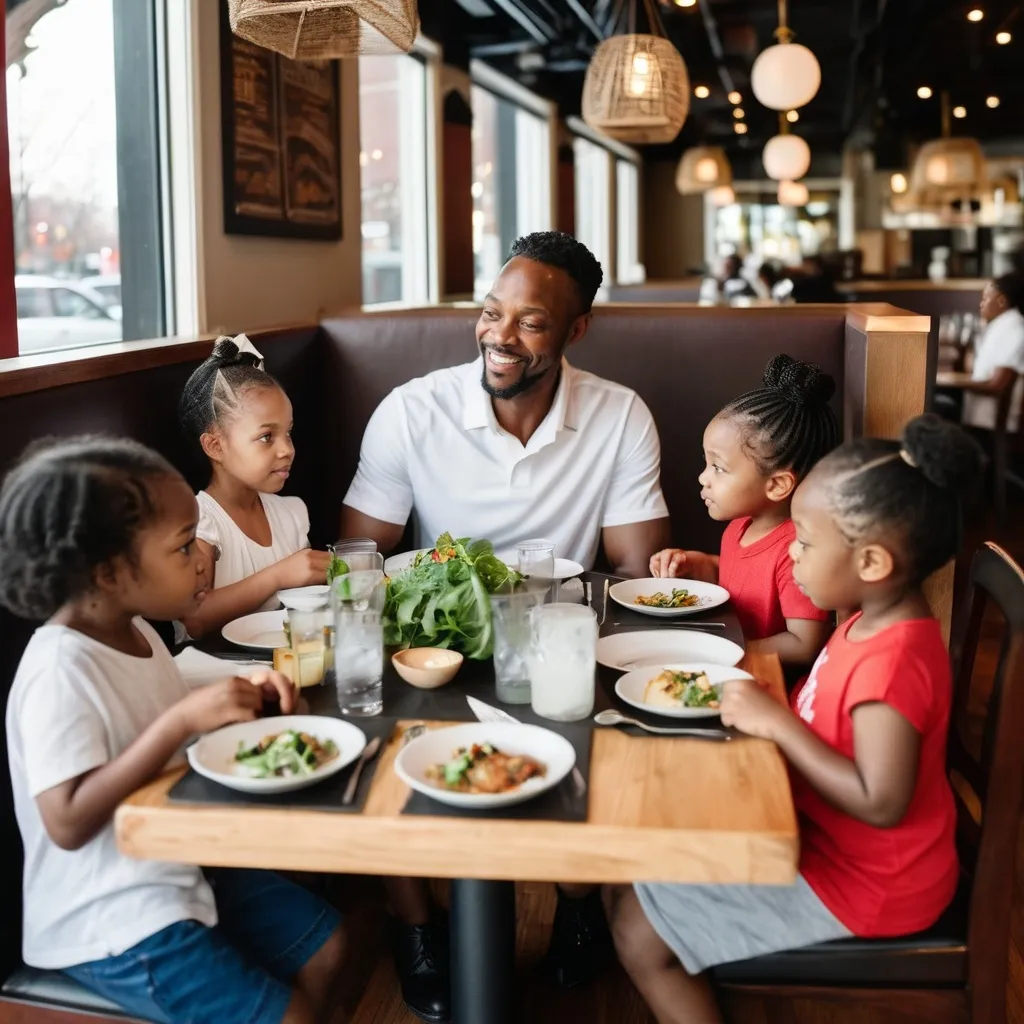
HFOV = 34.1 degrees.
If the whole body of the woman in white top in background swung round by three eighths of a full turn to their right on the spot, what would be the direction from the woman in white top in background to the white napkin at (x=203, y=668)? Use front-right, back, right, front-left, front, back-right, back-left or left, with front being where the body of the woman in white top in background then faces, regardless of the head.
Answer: back-right

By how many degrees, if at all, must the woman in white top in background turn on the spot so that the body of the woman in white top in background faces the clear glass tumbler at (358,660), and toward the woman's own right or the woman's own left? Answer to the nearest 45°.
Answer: approximately 90° to the woman's own left

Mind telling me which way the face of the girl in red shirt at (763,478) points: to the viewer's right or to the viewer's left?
to the viewer's left

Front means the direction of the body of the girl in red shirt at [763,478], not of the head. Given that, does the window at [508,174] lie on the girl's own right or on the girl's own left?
on the girl's own right

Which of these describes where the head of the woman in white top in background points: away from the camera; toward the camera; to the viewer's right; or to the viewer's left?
to the viewer's left

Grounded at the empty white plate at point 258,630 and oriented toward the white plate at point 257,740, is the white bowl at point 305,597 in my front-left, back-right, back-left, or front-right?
back-left

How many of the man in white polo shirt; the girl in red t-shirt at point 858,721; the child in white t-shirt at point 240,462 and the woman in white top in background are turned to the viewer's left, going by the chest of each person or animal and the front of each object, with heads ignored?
2

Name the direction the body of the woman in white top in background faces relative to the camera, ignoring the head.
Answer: to the viewer's left

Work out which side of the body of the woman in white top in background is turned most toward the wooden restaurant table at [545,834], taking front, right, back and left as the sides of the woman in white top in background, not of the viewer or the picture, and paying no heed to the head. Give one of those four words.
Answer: left

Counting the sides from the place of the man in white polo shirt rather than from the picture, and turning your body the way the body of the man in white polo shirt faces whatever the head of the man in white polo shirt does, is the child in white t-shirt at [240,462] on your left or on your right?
on your right
